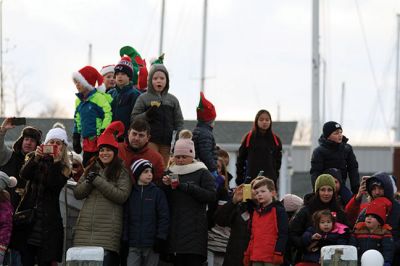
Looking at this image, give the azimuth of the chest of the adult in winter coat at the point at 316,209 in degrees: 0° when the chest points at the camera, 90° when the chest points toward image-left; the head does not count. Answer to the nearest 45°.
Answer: approximately 0°

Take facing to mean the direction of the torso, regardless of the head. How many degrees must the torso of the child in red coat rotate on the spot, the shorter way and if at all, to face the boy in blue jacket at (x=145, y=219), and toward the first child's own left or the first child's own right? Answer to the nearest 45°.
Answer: approximately 45° to the first child's own right

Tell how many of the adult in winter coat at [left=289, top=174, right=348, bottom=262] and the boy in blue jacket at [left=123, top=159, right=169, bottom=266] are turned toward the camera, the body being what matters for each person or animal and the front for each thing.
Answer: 2

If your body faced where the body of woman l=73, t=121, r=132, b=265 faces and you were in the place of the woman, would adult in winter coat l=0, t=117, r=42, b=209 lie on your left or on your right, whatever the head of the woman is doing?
on your right

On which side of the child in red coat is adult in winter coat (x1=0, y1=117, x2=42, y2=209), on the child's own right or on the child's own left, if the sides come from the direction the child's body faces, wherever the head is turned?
on the child's own right

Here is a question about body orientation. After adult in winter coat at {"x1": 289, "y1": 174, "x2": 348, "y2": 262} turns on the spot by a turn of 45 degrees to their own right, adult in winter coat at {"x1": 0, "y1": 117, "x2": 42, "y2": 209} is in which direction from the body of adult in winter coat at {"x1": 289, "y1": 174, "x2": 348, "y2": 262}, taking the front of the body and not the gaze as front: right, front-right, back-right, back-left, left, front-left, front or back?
front-right

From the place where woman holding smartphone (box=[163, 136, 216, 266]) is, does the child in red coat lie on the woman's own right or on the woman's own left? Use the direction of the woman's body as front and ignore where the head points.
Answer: on the woman's own left

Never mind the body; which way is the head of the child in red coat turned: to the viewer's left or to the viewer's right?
to the viewer's left
